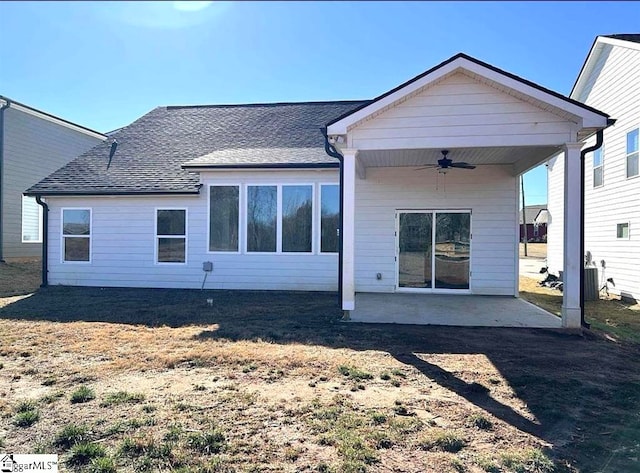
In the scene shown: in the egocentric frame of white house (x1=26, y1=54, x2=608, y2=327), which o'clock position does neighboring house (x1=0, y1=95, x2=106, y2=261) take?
The neighboring house is roughly at 10 o'clock from the white house.

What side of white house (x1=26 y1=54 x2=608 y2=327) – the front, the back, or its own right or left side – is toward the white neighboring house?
right

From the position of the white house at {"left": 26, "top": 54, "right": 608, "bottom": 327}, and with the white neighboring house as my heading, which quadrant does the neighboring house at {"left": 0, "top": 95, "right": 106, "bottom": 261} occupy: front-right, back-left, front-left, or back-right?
back-left

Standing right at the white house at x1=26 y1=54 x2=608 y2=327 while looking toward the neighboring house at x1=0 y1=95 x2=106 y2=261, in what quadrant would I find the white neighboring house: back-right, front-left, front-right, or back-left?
back-right

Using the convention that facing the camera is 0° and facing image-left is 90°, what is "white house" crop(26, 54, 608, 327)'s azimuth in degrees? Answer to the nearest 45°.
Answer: approximately 180°
